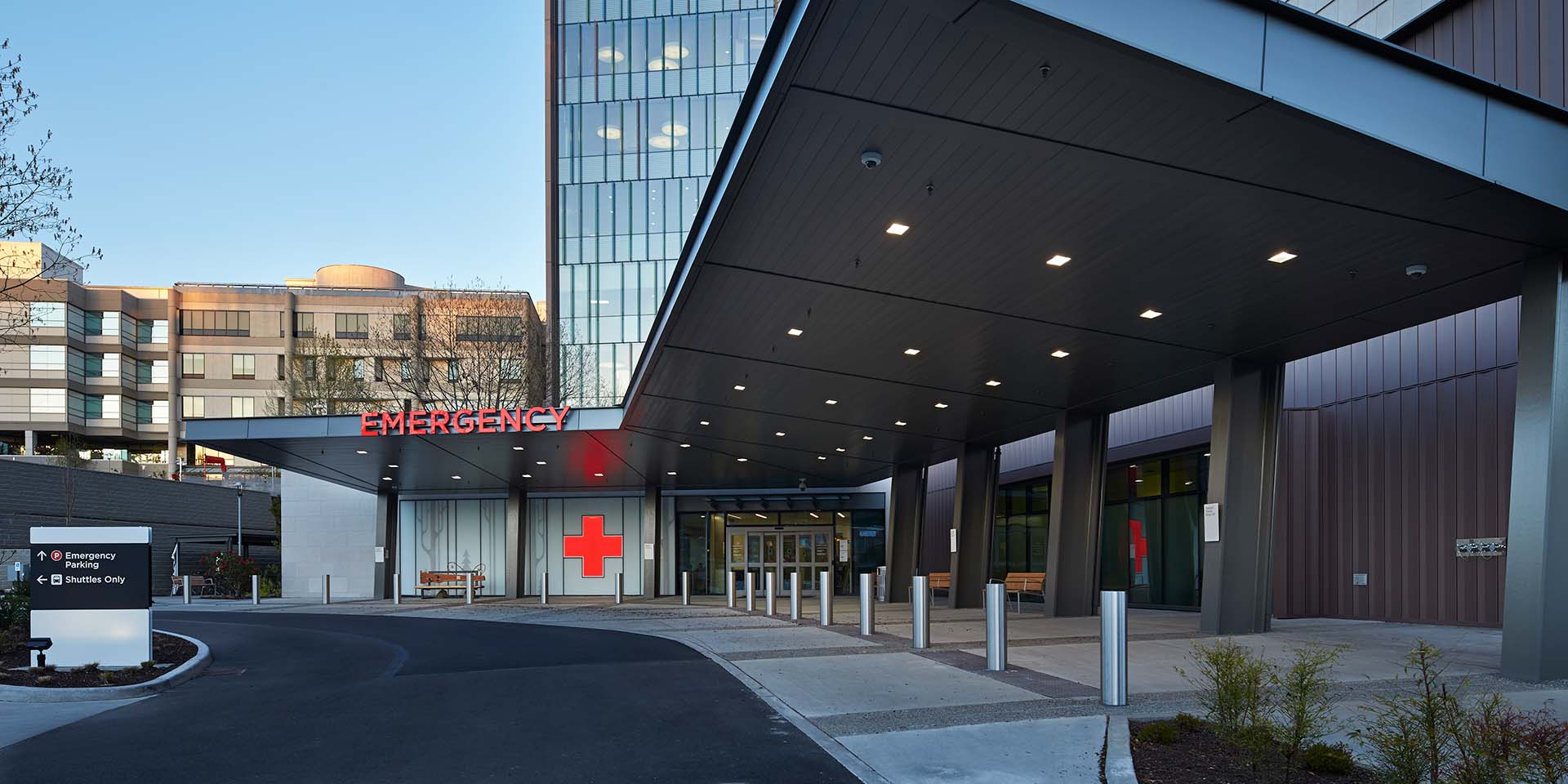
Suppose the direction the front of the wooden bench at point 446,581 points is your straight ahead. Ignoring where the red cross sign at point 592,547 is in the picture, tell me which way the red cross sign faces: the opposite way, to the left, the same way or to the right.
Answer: the same way

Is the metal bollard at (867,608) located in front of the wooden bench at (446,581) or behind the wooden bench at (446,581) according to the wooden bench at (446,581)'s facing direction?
in front

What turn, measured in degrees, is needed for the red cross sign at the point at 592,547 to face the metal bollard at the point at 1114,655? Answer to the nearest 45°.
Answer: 0° — it already faces it

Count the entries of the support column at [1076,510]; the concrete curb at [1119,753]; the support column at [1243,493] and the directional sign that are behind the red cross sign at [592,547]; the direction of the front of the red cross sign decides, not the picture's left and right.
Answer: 0

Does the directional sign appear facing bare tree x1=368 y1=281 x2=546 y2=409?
no

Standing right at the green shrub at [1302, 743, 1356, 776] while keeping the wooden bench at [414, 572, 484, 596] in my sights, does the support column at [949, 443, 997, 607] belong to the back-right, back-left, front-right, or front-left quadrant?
front-right

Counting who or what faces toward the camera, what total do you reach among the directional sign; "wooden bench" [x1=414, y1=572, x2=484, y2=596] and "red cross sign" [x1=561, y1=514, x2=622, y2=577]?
3

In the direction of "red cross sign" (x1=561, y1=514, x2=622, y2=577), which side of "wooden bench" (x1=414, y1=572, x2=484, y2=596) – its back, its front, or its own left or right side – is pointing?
left

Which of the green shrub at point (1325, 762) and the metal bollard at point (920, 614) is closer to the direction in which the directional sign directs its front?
the green shrub

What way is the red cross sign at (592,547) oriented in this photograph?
toward the camera

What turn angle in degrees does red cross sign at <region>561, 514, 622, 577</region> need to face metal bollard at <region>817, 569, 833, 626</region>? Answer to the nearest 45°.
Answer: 0° — it already faces it

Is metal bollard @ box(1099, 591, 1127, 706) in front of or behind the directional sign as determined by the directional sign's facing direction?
in front

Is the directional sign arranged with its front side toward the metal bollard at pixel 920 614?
no

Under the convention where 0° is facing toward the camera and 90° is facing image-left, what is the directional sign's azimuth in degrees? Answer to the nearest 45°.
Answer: approximately 0°

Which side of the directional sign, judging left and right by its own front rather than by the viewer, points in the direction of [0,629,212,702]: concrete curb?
front

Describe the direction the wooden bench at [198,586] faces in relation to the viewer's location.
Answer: facing the viewer and to the right of the viewer
